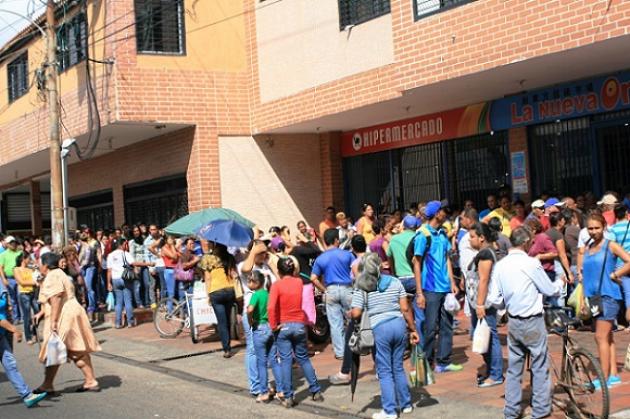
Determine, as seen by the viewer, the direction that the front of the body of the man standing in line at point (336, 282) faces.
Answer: away from the camera

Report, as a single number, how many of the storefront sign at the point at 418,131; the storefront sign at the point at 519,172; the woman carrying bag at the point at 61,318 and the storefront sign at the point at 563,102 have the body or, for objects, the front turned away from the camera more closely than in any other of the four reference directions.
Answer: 0

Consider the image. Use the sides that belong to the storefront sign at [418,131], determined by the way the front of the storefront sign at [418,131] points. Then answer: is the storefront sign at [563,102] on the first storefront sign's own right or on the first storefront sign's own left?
on the first storefront sign's own left

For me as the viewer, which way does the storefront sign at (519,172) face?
facing the viewer and to the left of the viewer

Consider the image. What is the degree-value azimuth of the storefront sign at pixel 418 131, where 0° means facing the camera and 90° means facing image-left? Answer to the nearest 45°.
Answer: approximately 45°

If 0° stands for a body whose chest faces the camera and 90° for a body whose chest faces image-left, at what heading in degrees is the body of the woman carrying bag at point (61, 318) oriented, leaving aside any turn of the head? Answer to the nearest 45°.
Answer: approximately 90°

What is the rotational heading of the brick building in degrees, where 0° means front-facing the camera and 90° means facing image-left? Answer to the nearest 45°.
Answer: approximately 45°

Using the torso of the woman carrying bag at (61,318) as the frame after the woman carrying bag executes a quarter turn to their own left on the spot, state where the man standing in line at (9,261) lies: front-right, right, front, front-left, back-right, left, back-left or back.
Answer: back

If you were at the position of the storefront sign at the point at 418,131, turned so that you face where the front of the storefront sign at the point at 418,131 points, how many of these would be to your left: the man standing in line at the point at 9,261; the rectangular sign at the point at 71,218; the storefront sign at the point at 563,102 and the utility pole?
1

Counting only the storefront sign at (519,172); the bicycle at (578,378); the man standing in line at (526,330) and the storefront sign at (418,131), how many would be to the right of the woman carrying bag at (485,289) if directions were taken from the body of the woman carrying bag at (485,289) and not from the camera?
2

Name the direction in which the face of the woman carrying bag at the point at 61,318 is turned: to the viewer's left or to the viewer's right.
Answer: to the viewer's left

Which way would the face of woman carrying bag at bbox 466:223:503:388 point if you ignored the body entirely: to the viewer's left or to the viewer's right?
to the viewer's left

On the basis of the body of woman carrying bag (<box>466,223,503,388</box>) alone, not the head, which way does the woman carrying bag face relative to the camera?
to the viewer's left
